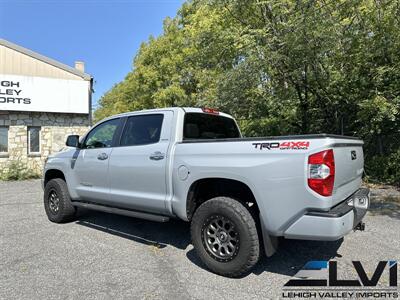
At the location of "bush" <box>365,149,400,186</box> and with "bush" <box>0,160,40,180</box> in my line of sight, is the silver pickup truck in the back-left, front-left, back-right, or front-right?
front-left

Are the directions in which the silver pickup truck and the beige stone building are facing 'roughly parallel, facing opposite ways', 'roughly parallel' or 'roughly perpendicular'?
roughly parallel, facing opposite ways

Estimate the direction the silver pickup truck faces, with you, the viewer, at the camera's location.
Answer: facing away from the viewer and to the left of the viewer

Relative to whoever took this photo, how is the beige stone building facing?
facing the viewer

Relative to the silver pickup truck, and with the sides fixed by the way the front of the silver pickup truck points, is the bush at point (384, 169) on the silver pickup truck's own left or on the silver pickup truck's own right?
on the silver pickup truck's own right

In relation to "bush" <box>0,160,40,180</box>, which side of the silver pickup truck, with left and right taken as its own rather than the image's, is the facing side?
front

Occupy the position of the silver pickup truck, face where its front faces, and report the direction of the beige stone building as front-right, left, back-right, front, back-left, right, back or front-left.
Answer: front

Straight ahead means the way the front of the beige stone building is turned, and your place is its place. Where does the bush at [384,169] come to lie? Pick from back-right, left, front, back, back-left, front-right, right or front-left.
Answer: front-left

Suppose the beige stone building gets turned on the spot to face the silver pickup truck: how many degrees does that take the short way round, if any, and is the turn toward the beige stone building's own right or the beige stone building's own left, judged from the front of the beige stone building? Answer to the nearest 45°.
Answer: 0° — it already faces it

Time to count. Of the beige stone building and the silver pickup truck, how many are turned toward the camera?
1
